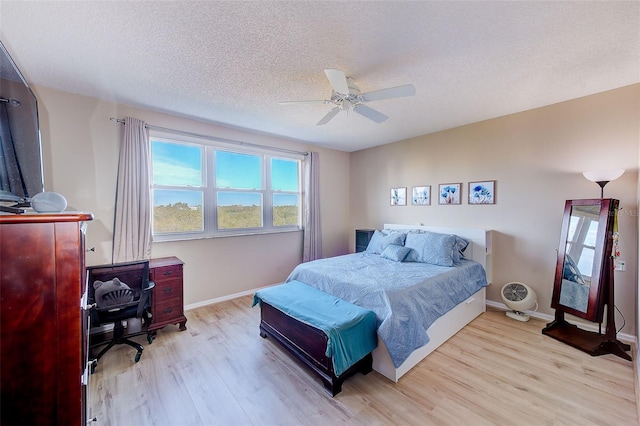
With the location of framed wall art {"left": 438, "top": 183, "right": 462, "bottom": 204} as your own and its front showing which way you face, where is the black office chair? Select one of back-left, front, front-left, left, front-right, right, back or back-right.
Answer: front

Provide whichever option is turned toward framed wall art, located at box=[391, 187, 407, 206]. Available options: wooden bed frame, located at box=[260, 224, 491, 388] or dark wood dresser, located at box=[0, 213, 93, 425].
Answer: the dark wood dresser

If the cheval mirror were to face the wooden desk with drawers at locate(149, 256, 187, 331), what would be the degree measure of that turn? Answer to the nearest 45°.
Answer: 0° — it already faces it

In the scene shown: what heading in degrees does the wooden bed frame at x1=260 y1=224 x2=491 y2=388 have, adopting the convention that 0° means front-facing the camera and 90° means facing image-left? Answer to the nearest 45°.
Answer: approximately 45°

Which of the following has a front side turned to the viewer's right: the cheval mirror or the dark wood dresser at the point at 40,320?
the dark wood dresser

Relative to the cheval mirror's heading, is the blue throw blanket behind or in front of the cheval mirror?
in front

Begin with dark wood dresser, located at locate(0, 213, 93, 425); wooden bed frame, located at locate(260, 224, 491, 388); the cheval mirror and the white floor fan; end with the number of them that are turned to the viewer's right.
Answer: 1

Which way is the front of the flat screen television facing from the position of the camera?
facing the viewer and to the right of the viewer

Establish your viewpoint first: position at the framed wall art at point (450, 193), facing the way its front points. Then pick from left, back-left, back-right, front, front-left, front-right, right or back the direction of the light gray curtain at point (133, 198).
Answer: front

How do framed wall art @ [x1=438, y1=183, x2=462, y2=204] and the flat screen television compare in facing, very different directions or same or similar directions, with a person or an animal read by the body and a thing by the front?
very different directions

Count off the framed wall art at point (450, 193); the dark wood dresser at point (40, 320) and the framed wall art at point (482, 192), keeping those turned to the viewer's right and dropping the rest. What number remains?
1

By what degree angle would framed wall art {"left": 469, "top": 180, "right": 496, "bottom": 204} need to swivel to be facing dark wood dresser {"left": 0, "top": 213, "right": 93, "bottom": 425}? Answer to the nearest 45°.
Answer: approximately 45° to its left
